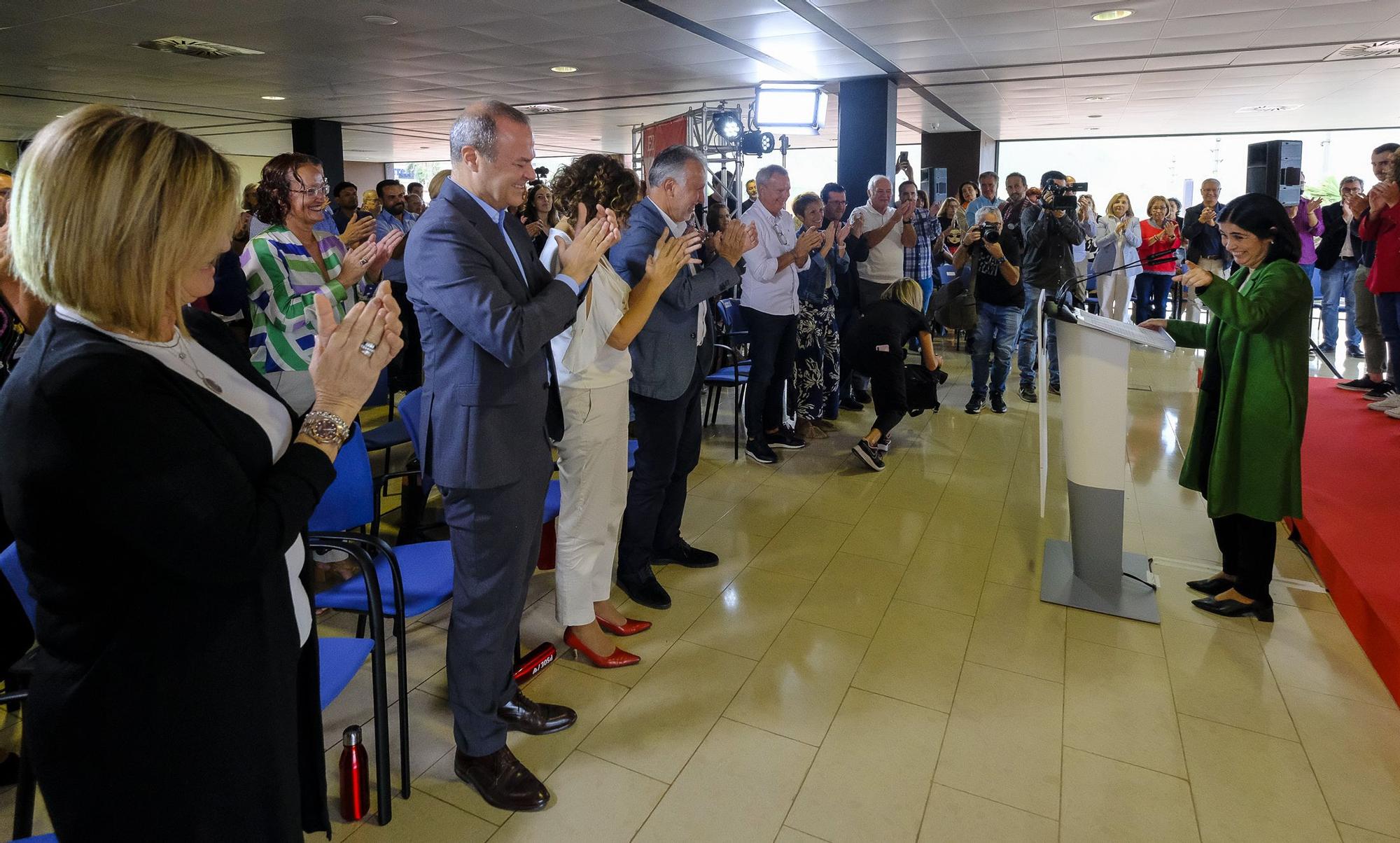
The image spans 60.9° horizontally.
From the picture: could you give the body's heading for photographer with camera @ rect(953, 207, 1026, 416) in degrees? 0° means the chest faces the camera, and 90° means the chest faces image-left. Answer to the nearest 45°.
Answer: approximately 0°

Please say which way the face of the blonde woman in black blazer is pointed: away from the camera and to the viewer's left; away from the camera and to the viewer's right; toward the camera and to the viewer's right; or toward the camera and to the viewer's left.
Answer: away from the camera and to the viewer's right

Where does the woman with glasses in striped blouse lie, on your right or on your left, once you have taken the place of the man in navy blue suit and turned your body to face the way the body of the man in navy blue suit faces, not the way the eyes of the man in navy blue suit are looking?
on your left

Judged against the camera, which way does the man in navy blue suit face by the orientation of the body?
to the viewer's right

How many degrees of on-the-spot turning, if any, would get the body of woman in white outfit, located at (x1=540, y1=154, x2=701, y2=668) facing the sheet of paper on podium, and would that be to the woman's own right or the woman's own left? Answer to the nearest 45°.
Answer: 0° — they already face it

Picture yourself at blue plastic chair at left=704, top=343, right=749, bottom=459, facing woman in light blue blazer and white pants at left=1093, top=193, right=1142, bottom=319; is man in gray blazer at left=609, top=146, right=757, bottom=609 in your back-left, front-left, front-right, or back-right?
back-right

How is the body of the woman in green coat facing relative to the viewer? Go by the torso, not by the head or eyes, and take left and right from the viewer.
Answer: facing to the left of the viewer

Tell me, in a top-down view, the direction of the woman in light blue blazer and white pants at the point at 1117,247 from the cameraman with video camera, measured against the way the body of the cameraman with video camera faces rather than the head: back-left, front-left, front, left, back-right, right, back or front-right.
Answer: back-left

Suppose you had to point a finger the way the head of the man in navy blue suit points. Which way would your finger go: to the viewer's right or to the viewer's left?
to the viewer's right

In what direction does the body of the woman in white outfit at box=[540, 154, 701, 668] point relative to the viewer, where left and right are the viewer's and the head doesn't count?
facing to the right of the viewer

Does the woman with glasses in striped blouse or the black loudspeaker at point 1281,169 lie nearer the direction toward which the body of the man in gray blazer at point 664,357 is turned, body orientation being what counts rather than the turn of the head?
the black loudspeaker

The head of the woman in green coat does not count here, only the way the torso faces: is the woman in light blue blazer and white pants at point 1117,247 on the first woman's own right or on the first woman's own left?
on the first woman's own right
